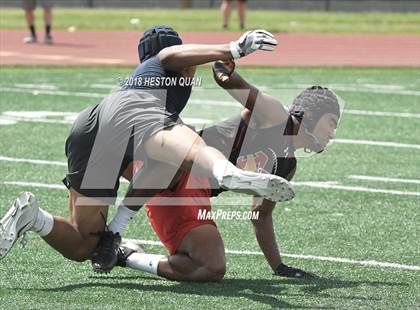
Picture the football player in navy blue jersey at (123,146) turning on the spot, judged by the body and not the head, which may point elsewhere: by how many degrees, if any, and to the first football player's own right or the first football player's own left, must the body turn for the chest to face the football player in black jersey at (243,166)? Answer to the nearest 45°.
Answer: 0° — they already face them

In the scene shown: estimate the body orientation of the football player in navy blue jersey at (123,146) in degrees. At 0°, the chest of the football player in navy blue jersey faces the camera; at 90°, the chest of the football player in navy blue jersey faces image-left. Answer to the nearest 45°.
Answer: approximately 270°
